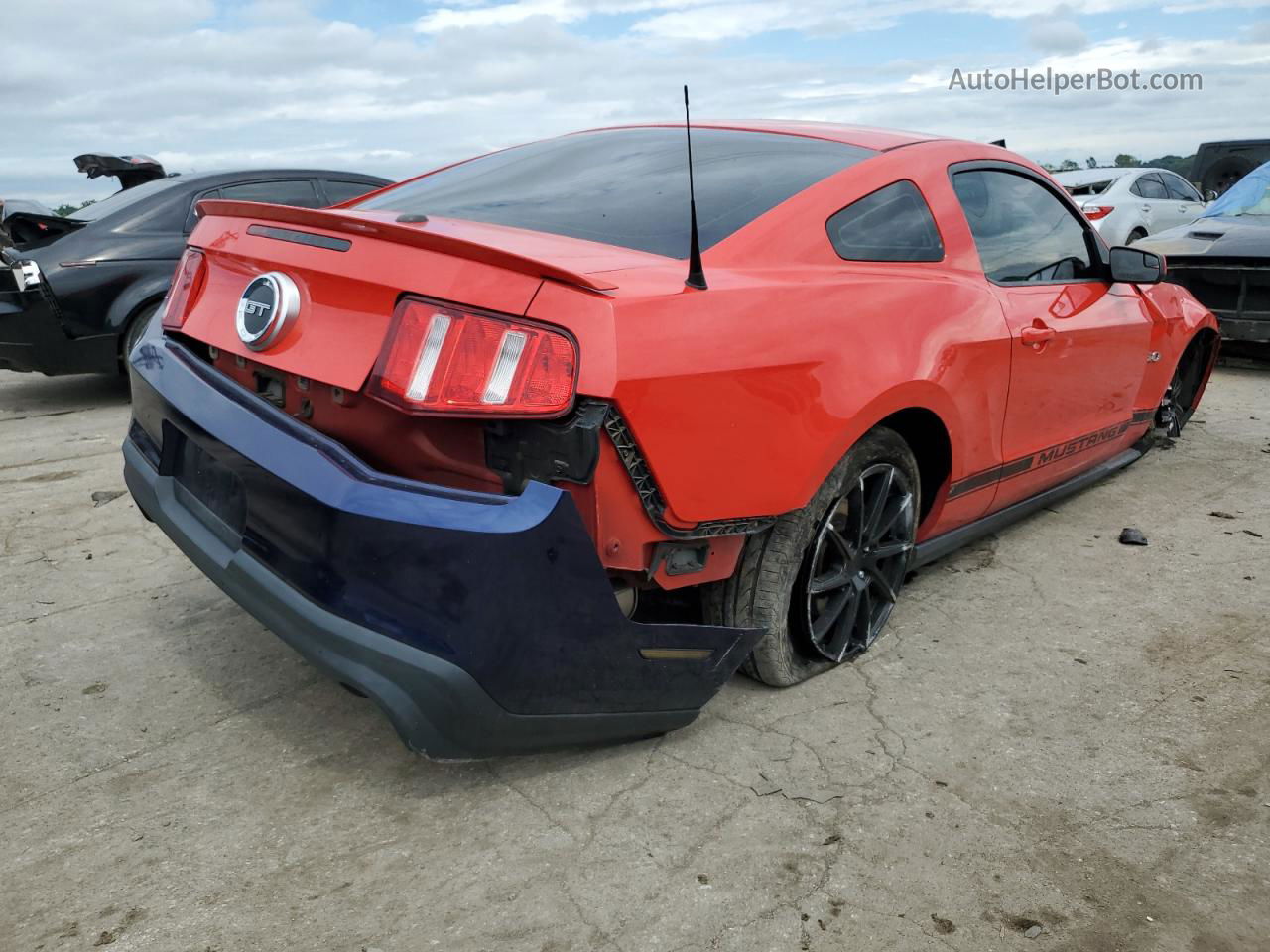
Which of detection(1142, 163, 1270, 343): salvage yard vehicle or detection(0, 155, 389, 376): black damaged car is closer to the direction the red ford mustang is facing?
the salvage yard vehicle

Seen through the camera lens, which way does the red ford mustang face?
facing away from the viewer and to the right of the viewer

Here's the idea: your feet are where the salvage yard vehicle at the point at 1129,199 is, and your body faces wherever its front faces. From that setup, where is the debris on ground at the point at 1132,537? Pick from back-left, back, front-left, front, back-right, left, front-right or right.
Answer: back-right

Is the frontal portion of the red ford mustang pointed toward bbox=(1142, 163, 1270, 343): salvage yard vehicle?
yes

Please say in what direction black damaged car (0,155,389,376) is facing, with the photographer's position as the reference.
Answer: facing away from the viewer and to the right of the viewer

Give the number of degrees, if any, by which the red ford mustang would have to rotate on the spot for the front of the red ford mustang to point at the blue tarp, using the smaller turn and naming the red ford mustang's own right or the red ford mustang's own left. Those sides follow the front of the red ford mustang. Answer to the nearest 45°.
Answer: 0° — it already faces it

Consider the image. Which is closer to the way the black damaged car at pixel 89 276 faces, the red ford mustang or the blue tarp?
the blue tarp

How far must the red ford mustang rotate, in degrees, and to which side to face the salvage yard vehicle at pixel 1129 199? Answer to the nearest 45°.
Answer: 0° — it already faces it

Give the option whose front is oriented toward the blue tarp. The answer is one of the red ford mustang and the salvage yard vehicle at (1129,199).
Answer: the red ford mustang

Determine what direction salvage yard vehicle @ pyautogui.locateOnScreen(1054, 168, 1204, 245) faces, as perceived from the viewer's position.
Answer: facing away from the viewer and to the right of the viewer
